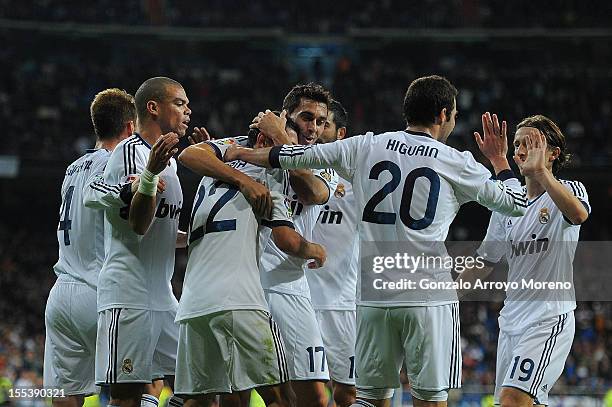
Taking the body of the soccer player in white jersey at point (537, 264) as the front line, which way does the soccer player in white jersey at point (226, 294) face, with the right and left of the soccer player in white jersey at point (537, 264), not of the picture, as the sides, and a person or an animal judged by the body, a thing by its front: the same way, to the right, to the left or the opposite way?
the opposite way

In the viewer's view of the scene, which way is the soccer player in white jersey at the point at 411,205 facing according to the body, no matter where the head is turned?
away from the camera

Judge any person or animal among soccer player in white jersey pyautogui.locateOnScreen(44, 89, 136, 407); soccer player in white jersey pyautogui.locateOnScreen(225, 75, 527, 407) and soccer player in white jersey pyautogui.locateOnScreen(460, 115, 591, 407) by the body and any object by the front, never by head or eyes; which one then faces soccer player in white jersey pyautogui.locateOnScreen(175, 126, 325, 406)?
soccer player in white jersey pyautogui.locateOnScreen(460, 115, 591, 407)

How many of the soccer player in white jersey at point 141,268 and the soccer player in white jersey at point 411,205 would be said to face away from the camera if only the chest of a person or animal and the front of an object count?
1

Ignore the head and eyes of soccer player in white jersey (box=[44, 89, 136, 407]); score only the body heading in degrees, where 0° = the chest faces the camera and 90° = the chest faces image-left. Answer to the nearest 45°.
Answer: approximately 225°

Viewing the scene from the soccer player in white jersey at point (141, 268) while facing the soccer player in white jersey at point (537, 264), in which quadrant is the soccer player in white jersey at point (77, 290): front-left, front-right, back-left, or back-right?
back-left

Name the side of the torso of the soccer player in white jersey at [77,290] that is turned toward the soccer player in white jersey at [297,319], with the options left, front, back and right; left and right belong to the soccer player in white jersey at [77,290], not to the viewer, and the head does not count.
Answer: right

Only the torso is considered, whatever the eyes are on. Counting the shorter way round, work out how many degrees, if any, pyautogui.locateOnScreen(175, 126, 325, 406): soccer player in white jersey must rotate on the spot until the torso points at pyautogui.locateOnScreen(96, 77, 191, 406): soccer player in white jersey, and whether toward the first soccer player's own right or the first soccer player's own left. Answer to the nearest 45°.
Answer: approximately 90° to the first soccer player's own left

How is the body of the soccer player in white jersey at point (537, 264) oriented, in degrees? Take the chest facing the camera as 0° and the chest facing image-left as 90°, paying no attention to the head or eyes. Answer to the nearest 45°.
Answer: approximately 45°

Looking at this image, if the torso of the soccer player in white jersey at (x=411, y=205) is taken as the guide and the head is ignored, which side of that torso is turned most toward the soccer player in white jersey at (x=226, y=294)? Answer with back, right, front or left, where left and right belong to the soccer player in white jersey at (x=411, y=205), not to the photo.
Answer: left

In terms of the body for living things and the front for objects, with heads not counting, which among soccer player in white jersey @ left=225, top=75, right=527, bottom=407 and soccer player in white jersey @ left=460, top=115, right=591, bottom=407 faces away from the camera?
soccer player in white jersey @ left=225, top=75, right=527, bottom=407
